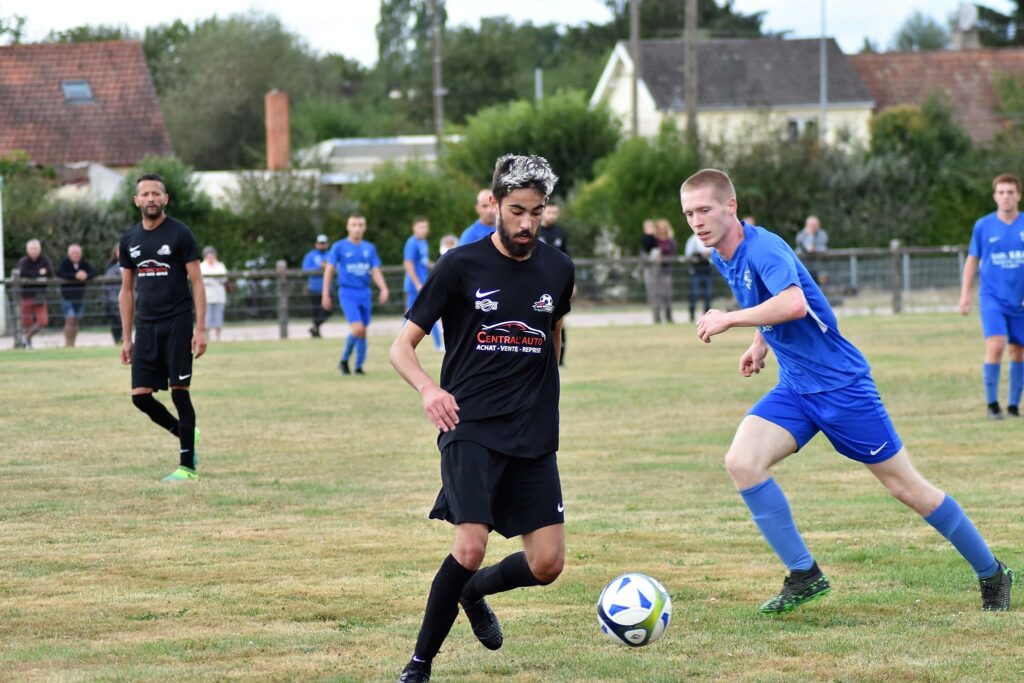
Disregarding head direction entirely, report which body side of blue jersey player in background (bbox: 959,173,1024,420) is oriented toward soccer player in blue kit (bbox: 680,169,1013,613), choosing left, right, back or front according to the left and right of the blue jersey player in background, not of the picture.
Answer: front

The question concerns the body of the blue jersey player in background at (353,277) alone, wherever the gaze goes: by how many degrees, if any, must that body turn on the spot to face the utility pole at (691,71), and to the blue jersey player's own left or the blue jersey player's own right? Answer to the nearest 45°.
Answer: approximately 135° to the blue jersey player's own left

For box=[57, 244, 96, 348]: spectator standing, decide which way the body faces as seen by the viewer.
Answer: toward the camera

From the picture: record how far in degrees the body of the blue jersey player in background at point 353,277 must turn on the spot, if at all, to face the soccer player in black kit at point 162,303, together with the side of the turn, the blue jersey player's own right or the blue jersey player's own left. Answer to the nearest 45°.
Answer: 0° — they already face them

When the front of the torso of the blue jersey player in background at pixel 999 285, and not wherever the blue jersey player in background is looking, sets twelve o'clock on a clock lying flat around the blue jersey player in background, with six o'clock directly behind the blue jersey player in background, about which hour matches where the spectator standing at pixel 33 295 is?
The spectator standing is roughly at 4 o'clock from the blue jersey player in background.

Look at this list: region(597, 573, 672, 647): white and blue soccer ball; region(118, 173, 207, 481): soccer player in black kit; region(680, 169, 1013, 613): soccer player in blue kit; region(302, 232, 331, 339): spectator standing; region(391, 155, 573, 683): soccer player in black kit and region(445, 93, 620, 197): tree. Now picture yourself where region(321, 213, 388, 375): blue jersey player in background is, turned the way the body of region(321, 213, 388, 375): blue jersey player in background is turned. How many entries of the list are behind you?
2

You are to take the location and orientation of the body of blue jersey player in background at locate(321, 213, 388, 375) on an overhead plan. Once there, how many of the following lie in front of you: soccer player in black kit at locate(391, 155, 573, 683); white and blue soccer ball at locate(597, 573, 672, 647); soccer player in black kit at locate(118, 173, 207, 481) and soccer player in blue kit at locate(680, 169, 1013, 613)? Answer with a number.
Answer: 4

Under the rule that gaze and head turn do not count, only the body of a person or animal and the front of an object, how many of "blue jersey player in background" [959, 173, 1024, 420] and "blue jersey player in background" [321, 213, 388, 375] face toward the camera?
2

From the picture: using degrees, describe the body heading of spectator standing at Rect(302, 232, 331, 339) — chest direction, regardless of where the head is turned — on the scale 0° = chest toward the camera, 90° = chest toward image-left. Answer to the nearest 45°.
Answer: approximately 315°

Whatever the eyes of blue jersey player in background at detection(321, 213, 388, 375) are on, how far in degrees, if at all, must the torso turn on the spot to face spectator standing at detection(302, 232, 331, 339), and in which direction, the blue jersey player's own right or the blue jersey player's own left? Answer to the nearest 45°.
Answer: approximately 180°

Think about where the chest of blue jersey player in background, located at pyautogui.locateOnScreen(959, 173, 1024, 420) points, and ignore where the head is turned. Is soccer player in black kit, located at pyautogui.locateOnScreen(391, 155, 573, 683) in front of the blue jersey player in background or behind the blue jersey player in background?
in front

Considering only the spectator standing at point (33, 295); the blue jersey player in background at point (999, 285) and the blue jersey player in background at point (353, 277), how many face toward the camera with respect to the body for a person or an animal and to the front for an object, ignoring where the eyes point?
3

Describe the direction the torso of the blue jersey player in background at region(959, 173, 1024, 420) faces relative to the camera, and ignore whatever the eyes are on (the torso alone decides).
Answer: toward the camera
